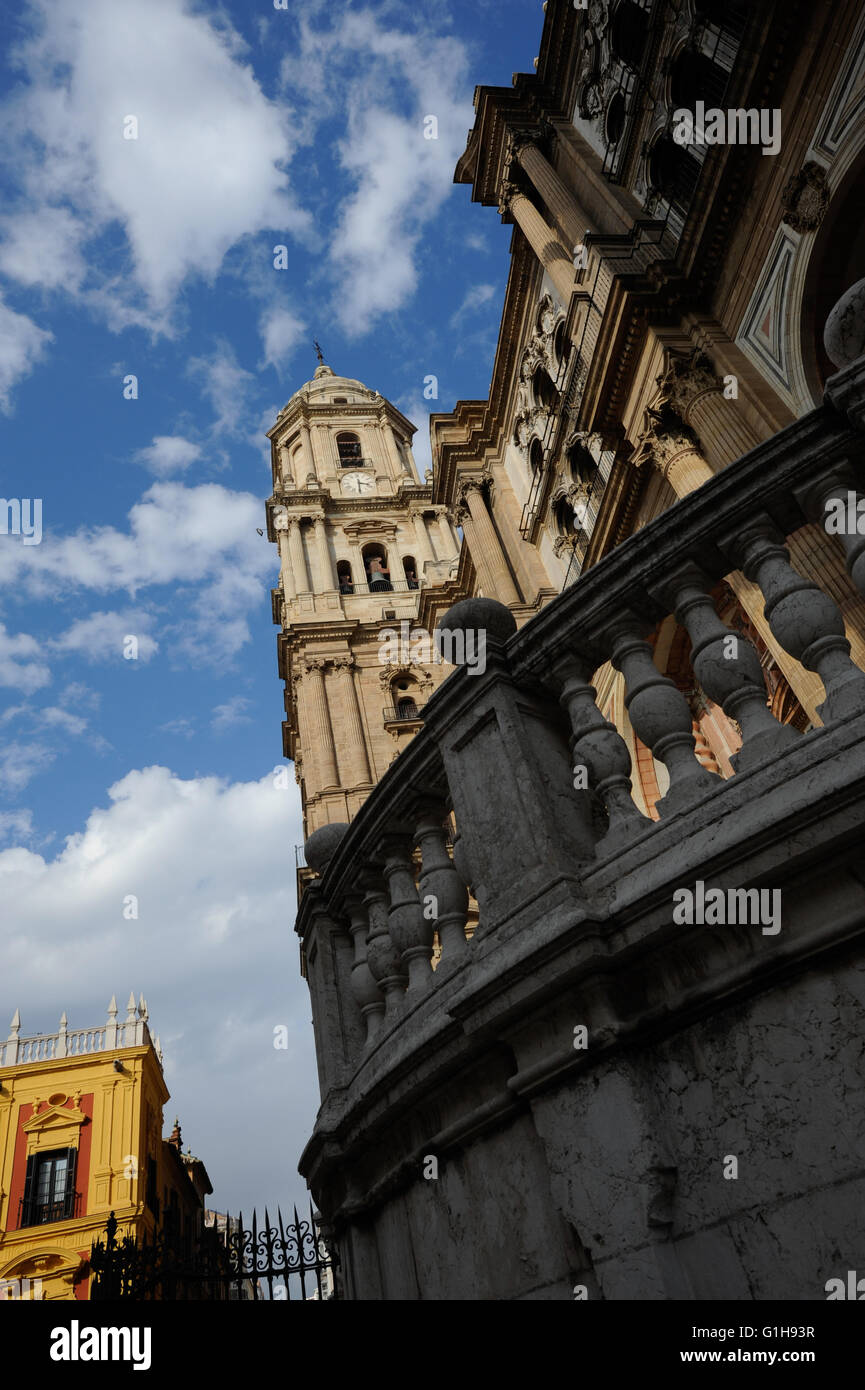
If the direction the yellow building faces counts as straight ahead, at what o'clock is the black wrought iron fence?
The black wrought iron fence is roughly at 12 o'clock from the yellow building.

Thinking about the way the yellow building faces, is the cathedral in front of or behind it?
in front

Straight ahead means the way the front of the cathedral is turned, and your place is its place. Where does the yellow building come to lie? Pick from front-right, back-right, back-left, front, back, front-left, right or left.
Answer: right

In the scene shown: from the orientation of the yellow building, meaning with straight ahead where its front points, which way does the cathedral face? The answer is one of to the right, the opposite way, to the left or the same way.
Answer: to the right

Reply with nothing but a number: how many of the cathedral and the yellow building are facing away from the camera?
0

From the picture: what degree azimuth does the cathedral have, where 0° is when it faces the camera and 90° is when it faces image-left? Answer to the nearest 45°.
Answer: approximately 45°

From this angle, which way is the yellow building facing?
toward the camera

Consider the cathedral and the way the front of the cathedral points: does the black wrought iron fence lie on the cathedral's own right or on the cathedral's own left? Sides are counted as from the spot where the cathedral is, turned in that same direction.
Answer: on the cathedral's own right
